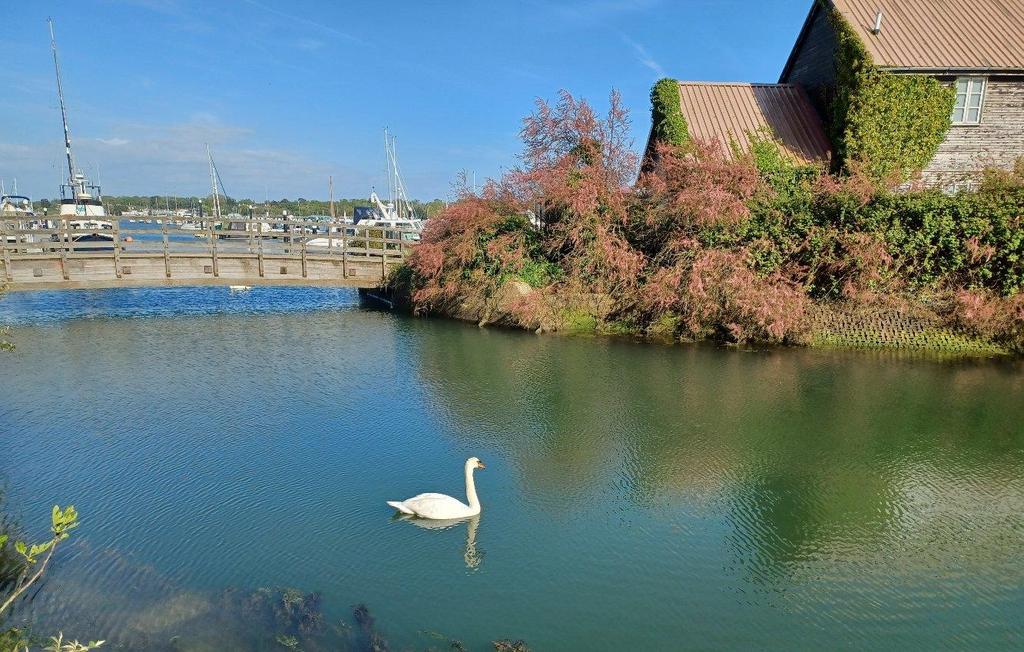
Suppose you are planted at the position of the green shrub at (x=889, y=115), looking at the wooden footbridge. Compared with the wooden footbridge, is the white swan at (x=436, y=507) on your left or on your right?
left

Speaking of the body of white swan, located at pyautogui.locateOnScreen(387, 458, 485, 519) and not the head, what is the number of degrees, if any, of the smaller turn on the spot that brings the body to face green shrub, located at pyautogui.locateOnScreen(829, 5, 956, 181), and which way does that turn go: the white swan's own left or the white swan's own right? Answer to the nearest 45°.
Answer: approximately 45° to the white swan's own left

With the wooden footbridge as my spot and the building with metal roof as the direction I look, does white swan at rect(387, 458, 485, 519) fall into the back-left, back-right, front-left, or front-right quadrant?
front-right

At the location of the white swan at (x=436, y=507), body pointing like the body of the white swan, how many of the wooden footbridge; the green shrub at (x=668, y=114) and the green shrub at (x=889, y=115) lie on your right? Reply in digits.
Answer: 0

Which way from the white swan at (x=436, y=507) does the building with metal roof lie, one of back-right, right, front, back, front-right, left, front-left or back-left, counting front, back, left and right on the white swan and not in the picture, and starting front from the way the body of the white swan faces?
front-left

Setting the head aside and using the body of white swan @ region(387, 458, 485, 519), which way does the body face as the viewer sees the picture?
to the viewer's right

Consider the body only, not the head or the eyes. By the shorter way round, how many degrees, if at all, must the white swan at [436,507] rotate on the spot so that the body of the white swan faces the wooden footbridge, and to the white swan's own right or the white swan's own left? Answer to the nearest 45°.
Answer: approximately 135° to the white swan's own left

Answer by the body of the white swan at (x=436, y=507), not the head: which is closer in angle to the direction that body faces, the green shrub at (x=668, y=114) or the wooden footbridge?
the green shrub

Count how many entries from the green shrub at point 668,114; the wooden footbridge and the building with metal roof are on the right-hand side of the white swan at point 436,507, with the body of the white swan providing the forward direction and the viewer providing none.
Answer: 0

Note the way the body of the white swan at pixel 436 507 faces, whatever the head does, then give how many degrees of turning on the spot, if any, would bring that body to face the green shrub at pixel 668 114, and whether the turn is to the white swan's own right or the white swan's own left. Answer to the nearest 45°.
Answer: approximately 45° to the white swan's own left
